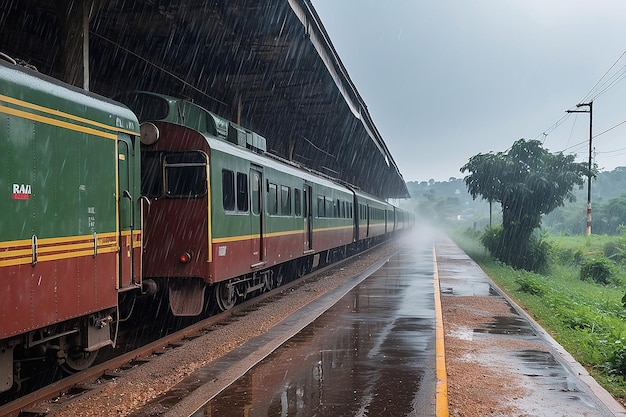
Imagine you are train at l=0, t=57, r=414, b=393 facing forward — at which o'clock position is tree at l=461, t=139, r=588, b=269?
The tree is roughly at 6 o'clock from the train.

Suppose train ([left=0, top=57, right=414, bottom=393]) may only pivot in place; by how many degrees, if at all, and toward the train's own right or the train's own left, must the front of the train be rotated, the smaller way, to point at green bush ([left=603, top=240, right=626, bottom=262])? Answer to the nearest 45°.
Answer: approximately 180°

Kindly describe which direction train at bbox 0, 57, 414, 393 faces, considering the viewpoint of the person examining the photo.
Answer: facing the viewer and to the left of the viewer

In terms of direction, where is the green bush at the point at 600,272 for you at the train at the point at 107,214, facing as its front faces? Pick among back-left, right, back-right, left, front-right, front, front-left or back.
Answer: back
